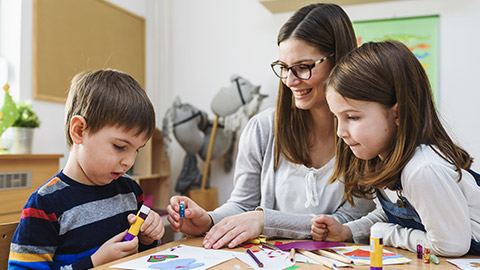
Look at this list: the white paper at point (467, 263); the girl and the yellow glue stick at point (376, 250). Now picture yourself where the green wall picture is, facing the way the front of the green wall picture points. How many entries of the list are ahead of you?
3

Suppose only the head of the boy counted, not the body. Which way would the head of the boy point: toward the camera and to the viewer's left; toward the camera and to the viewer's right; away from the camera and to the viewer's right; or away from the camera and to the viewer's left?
toward the camera and to the viewer's right

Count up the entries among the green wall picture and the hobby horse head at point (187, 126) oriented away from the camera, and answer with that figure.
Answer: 0

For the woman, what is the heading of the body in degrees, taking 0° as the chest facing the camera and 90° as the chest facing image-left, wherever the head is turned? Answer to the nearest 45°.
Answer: approximately 45°

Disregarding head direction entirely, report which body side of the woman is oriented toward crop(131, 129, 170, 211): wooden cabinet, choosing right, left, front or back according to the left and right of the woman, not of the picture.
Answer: right

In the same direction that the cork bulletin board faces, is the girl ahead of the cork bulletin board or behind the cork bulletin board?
ahead

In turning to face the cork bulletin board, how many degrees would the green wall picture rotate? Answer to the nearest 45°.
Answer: approximately 90° to its right

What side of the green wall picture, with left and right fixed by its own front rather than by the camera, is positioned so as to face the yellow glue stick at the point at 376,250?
front

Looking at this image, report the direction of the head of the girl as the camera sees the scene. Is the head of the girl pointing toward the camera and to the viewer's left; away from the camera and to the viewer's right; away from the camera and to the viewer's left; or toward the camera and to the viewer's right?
toward the camera and to the viewer's left

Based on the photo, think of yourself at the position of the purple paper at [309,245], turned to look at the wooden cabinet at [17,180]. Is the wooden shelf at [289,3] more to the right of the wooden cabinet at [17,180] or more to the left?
right

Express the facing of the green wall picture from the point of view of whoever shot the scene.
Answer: facing the viewer
